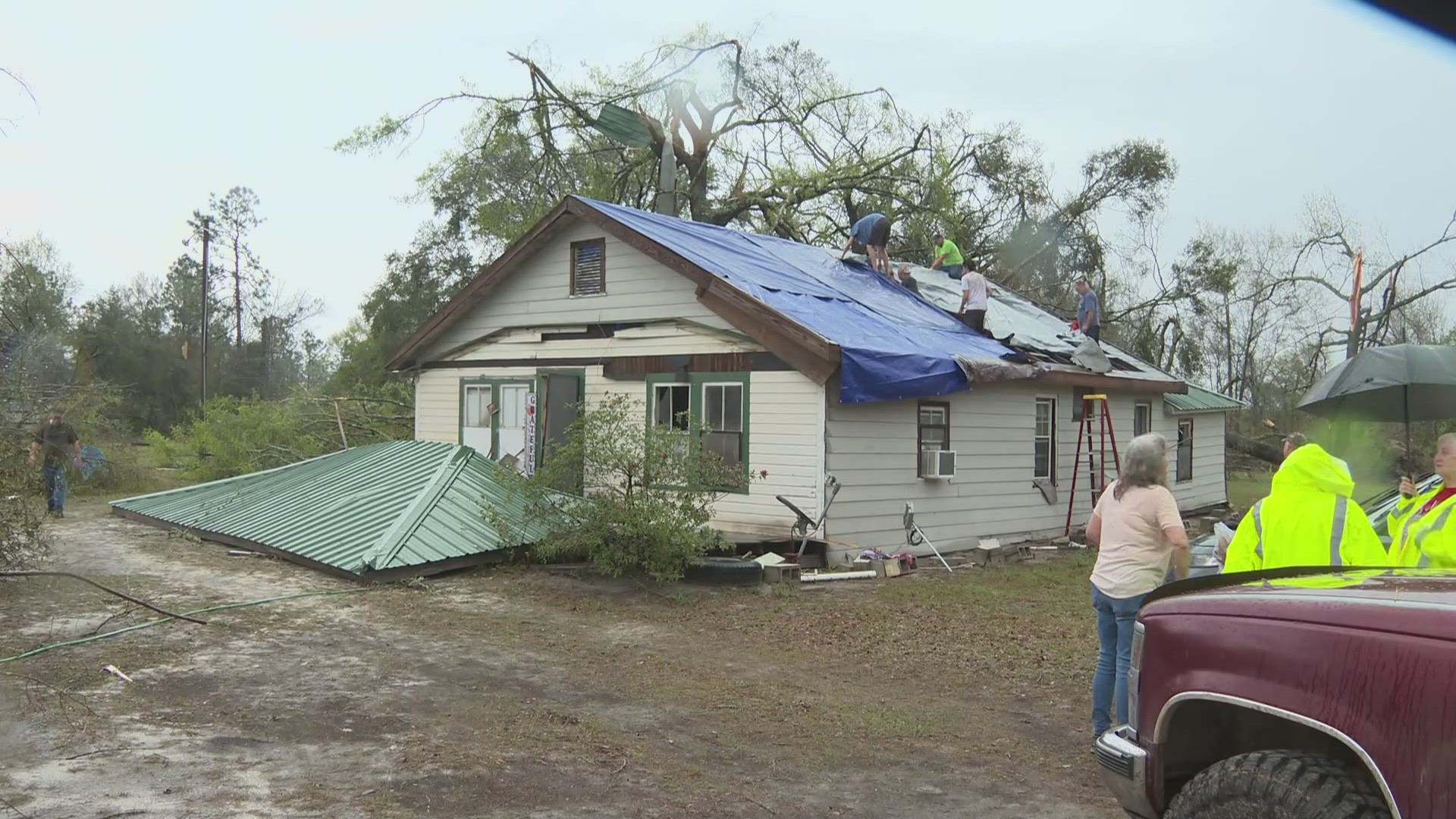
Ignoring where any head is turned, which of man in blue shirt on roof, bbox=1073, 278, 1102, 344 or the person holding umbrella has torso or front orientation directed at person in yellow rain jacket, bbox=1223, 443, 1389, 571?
the person holding umbrella

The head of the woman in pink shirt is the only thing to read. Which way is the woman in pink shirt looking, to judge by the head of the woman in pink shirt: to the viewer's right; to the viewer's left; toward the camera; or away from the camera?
away from the camera

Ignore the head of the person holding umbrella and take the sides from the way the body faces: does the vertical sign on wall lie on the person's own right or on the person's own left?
on the person's own right

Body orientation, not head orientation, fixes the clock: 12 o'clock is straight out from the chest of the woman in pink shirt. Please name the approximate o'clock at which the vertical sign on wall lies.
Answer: The vertical sign on wall is roughly at 9 o'clock from the woman in pink shirt.

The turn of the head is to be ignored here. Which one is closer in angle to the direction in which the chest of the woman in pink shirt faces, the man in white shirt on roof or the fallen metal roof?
the man in white shirt on roof

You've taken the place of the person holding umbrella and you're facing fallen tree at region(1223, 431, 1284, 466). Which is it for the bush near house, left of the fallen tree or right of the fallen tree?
left
